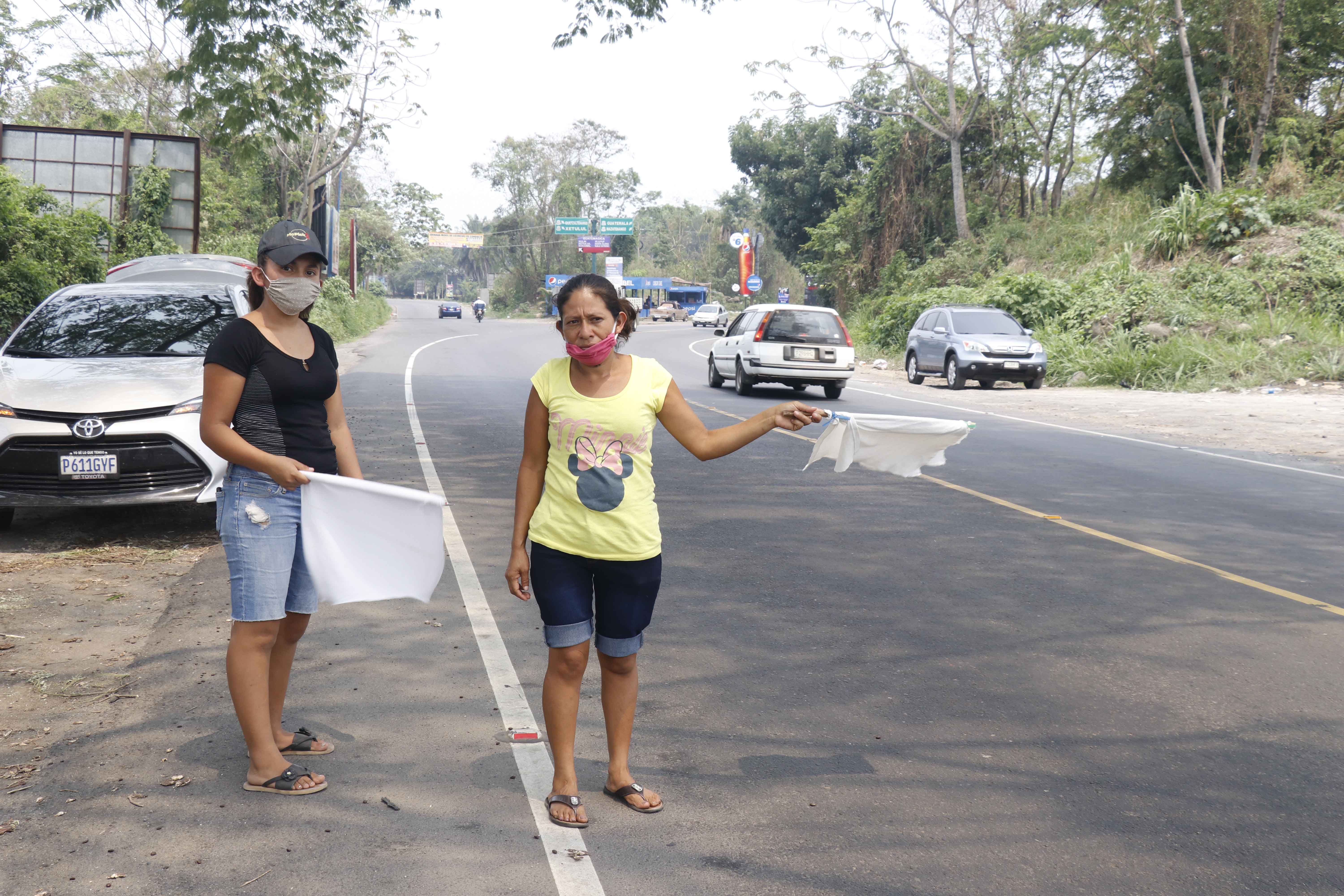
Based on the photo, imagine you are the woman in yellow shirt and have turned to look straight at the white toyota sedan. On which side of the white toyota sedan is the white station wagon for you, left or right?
right

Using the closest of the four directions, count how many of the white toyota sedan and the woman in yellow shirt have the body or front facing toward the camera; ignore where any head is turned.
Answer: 2

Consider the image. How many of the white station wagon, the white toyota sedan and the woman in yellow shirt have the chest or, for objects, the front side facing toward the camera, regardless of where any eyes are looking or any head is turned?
2

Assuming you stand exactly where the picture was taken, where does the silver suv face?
facing the viewer and to the right of the viewer

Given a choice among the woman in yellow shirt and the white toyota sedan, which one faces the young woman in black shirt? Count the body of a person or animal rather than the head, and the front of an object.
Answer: the white toyota sedan

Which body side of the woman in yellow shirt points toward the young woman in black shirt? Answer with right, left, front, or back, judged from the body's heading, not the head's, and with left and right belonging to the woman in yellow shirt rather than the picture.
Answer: right

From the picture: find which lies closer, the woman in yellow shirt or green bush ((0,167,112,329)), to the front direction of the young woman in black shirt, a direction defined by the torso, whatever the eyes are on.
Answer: the woman in yellow shirt

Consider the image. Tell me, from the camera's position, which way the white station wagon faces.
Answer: facing away from the viewer and to the left of the viewer

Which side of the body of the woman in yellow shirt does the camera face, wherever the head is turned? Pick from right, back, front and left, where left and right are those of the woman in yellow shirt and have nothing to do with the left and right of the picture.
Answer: front

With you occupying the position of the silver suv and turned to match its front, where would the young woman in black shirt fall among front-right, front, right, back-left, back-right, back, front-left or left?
front-right

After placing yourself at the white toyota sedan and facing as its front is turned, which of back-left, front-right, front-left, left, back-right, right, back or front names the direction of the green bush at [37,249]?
back

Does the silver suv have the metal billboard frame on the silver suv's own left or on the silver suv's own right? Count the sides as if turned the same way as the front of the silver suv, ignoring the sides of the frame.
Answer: on the silver suv's own right
